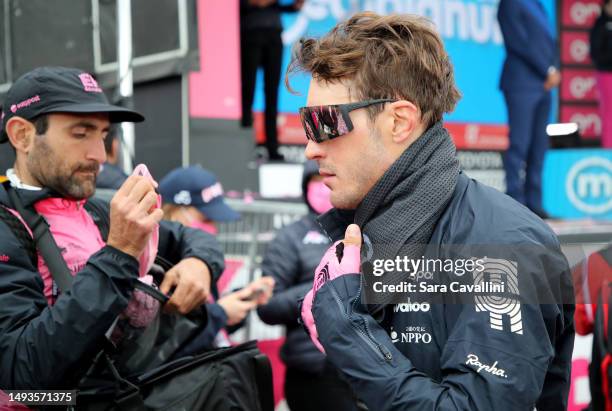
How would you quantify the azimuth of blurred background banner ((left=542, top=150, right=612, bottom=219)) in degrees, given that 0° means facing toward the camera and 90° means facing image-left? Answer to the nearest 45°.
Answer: approximately 0°

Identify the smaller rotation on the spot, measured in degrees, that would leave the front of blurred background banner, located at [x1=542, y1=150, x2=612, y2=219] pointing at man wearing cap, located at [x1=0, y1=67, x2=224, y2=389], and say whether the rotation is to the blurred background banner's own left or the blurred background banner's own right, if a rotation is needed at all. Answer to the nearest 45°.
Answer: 0° — it already faces them

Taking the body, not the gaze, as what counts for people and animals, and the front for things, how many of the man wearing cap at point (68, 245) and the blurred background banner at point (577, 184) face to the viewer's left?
0

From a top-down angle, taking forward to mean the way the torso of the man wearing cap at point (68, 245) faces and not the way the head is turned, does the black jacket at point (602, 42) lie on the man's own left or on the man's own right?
on the man's own left

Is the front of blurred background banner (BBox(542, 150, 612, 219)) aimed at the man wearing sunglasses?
yes

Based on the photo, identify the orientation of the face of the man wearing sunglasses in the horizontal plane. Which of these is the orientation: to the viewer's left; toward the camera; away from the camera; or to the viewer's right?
to the viewer's left

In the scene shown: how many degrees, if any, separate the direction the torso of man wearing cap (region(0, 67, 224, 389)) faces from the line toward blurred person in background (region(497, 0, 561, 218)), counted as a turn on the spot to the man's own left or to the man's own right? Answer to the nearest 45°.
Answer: approximately 90° to the man's own left

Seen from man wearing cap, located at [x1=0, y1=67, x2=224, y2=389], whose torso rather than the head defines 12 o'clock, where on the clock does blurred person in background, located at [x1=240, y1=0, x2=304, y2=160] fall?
The blurred person in background is roughly at 8 o'clock from the man wearing cap.

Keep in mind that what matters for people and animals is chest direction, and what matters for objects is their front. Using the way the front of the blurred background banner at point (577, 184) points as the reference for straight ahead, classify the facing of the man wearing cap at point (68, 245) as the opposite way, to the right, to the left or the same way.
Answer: to the left

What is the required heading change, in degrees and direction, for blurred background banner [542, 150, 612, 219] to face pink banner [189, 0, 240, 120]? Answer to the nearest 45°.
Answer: approximately 45° to its right

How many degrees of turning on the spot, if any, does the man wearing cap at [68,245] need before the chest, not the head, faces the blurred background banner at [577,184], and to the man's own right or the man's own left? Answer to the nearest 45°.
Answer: approximately 90° to the man's own left

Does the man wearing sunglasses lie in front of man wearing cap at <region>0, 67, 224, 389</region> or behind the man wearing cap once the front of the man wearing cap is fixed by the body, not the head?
in front

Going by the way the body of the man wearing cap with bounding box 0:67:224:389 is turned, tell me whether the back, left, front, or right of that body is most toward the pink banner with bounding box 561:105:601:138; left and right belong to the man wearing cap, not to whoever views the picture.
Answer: left

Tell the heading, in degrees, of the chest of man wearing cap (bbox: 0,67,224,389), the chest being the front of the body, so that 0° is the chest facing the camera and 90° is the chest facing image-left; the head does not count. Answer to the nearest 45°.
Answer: approximately 315°
